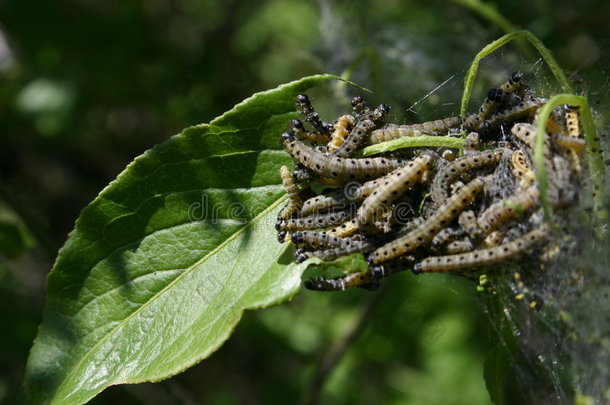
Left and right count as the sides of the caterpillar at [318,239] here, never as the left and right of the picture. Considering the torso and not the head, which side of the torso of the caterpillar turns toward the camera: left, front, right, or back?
left

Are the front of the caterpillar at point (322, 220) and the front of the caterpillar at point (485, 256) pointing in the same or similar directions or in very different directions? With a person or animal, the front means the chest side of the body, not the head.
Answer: same or similar directions

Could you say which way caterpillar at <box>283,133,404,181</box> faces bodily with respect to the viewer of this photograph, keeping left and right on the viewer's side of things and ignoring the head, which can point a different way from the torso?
facing to the left of the viewer

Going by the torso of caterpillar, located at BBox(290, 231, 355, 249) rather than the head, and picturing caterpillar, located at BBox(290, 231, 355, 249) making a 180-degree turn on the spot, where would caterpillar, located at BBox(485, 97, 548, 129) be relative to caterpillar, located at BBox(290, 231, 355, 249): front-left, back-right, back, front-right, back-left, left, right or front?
front

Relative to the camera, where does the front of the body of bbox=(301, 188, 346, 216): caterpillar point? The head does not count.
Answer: to the viewer's left

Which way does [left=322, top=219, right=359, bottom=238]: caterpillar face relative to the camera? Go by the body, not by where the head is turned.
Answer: to the viewer's left

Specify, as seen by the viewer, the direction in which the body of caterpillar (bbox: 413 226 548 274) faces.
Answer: to the viewer's left

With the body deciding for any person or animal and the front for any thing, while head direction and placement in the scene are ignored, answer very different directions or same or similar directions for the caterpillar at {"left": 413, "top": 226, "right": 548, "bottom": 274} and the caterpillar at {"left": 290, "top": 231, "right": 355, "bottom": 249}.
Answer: same or similar directions

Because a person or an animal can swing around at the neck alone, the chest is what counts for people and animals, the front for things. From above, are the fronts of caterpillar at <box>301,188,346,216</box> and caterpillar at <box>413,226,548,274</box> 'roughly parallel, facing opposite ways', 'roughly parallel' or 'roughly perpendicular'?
roughly parallel

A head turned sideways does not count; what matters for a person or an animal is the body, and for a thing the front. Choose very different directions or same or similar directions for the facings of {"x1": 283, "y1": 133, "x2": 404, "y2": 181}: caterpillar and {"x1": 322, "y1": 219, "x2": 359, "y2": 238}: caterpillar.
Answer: same or similar directions

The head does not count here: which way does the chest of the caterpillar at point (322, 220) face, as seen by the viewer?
to the viewer's left
